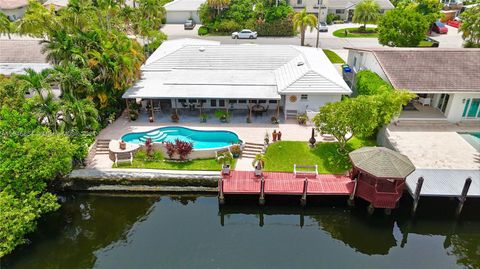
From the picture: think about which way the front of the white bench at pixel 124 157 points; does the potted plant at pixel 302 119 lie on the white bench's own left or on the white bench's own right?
on the white bench's own left

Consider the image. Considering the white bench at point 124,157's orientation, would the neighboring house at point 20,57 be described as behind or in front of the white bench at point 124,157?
behind

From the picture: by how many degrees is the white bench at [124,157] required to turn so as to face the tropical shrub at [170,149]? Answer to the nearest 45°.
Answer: approximately 90° to its left

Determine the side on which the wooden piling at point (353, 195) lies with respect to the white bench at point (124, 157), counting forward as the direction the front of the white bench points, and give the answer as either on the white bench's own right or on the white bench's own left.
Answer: on the white bench's own left

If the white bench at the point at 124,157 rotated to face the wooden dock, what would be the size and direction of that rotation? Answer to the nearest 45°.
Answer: approximately 45° to its left

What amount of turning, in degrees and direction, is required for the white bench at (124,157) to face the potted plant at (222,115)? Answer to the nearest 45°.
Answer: approximately 90° to its left

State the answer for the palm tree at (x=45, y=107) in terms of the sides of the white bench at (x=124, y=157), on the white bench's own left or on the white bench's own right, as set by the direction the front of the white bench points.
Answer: on the white bench's own right

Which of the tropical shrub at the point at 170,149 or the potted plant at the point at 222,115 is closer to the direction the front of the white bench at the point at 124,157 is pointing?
the tropical shrub

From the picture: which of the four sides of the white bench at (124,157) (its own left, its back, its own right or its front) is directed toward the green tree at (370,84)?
left

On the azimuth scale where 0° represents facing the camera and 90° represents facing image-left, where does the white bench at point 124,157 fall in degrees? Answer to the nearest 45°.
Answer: approximately 0°
